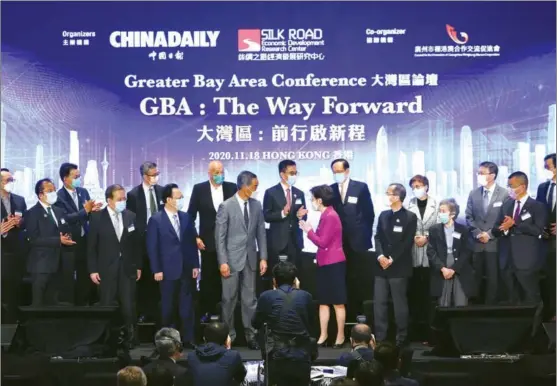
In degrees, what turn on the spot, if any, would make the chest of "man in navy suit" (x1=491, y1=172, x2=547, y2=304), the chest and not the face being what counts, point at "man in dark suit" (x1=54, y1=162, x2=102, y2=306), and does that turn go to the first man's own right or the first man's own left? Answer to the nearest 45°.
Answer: approximately 45° to the first man's own right

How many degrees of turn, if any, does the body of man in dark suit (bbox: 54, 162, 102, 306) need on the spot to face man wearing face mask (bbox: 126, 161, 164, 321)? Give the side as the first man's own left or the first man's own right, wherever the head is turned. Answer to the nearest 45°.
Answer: approximately 45° to the first man's own left

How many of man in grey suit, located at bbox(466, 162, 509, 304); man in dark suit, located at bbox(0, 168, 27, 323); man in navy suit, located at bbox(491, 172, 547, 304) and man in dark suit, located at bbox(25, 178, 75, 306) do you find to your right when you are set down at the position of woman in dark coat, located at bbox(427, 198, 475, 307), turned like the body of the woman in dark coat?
2

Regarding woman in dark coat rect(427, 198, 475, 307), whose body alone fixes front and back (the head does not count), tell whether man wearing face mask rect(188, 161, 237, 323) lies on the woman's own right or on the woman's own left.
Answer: on the woman's own right
